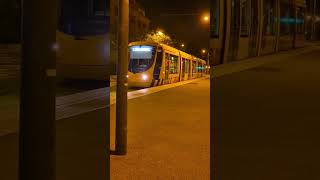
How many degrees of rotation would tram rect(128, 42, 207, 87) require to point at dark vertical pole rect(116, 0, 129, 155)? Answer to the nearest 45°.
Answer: approximately 45° to its left

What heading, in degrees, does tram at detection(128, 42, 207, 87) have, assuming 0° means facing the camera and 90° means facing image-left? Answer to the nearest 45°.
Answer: approximately 45°
